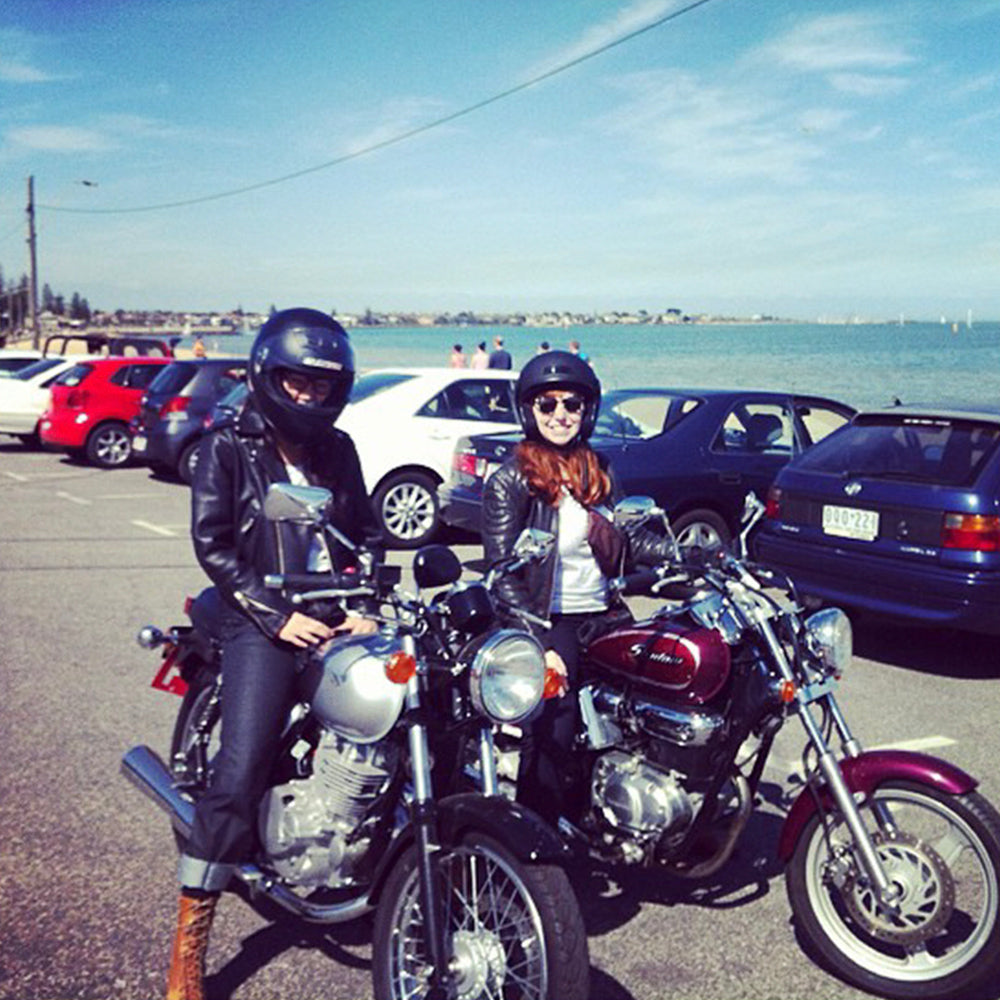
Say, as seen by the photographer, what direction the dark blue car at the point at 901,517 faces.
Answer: facing away from the viewer and to the right of the viewer

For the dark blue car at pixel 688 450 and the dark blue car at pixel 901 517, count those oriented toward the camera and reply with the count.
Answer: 0

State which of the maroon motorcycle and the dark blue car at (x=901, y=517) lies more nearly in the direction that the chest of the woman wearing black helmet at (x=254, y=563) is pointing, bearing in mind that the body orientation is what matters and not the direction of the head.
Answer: the maroon motorcycle

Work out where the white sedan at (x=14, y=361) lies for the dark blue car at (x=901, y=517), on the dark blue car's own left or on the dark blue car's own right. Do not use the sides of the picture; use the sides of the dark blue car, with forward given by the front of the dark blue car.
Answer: on the dark blue car's own left

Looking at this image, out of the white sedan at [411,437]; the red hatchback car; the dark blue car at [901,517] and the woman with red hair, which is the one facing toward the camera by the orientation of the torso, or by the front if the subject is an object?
the woman with red hair

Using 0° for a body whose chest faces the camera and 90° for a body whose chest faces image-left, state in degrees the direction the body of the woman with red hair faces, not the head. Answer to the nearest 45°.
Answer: approximately 0°

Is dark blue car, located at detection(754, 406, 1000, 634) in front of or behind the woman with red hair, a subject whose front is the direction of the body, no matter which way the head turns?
behind

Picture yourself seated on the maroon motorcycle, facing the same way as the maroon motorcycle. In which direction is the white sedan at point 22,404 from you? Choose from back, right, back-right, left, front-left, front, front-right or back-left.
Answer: back

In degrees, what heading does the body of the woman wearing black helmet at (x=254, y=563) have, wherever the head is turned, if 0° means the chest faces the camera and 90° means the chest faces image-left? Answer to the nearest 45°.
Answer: approximately 315°

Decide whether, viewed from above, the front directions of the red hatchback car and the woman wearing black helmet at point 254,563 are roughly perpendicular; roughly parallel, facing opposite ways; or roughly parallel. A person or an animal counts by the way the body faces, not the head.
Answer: roughly perpendicular

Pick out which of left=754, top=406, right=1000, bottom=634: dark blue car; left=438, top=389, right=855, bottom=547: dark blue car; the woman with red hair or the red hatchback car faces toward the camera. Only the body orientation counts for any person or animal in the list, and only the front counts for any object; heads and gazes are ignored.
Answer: the woman with red hair

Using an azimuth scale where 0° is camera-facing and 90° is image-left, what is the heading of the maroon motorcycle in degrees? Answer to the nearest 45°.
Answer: approximately 315°

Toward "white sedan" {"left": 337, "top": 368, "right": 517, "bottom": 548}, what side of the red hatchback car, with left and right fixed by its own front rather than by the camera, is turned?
right

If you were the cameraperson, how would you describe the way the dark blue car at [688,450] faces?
facing away from the viewer and to the right of the viewer

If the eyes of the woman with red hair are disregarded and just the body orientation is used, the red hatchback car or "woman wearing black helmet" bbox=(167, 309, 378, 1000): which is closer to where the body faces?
the woman wearing black helmet

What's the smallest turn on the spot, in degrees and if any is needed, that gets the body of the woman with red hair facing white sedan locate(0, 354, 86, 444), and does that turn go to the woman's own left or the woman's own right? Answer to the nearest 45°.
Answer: approximately 135° to the woman's own right
